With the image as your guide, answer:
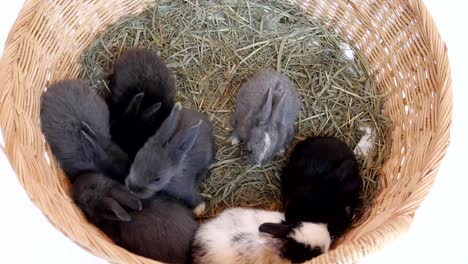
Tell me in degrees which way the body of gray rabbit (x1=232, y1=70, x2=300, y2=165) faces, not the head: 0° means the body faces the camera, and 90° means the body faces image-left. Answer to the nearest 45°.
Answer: approximately 0°

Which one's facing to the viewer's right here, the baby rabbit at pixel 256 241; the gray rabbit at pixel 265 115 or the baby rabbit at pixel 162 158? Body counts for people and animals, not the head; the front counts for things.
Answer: the baby rabbit at pixel 256 241

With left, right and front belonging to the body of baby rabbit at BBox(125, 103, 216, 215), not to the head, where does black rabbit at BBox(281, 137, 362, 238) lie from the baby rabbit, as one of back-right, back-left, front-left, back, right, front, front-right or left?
back-left

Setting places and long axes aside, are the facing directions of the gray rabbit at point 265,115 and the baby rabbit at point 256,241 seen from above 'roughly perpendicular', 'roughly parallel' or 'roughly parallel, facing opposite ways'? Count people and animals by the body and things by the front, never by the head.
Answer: roughly perpendicular

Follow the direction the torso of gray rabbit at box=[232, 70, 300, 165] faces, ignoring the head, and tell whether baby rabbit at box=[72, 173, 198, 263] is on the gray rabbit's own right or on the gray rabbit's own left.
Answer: on the gray rabbit's own right

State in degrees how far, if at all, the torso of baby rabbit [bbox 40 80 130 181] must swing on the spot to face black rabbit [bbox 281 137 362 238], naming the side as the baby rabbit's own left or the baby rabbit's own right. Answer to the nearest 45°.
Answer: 0° — it already faces it

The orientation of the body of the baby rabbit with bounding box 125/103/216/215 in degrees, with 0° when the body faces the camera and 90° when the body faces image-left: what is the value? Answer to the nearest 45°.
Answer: approximately 45°

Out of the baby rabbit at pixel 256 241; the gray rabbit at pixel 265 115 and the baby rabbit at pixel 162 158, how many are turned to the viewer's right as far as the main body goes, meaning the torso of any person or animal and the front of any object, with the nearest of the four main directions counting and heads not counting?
1

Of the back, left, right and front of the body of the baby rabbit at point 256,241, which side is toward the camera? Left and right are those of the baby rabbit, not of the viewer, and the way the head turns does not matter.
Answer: right
